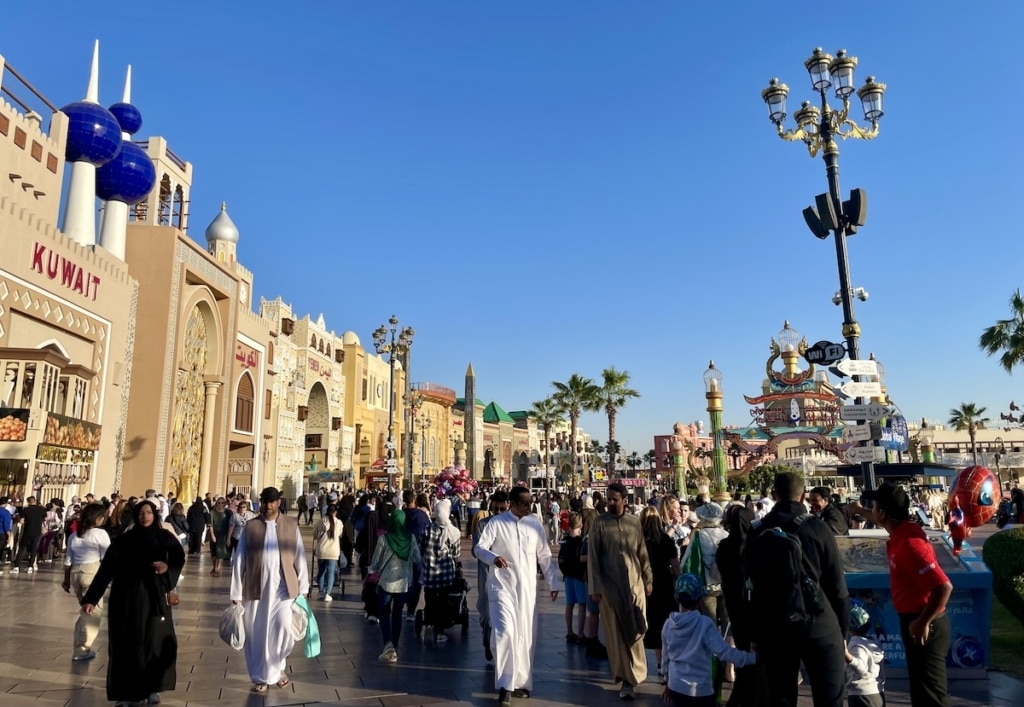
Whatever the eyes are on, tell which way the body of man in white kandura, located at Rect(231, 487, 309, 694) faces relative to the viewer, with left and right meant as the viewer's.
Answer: facing the viewer

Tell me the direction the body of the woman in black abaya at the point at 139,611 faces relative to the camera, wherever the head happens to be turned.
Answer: toward the camera

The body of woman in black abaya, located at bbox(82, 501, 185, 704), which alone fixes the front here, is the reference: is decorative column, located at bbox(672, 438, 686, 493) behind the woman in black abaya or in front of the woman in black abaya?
behind

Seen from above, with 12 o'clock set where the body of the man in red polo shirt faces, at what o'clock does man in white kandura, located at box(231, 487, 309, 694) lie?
The man in white kandura is roughly at 12 o'clock from the man in red polo shirt.

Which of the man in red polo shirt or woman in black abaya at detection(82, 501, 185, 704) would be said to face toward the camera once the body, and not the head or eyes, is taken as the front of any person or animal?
the woman in black abaya

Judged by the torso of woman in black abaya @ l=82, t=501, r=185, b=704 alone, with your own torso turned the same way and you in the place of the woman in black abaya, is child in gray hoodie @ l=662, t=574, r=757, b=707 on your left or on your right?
on your left

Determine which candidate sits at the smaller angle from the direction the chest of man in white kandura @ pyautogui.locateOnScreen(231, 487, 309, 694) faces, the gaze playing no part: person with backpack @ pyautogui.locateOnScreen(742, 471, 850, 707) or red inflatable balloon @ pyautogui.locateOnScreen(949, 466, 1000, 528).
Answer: the person with backpack

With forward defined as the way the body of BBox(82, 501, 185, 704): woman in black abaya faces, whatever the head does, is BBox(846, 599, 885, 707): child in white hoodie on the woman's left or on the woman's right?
on the woman's left

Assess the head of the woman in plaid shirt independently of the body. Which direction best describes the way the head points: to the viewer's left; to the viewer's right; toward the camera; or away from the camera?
away from the camera

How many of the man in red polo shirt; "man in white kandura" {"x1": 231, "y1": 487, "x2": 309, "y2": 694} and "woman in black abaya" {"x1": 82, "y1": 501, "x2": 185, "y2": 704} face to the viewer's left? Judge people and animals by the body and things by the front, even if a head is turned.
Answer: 1

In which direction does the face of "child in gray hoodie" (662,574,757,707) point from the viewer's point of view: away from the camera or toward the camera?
away from the camera

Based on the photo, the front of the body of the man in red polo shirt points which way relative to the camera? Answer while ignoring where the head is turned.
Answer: to the viewer's left
